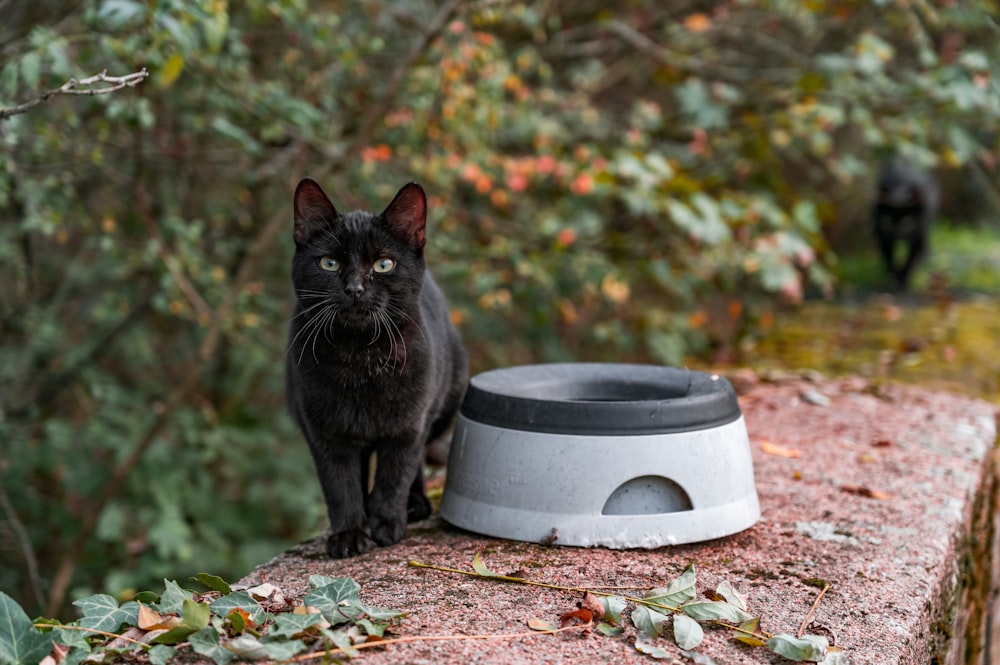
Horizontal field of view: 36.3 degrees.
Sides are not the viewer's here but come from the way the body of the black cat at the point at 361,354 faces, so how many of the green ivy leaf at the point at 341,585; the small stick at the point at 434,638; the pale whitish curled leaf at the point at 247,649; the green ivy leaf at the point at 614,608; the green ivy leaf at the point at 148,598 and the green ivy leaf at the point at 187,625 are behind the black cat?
0

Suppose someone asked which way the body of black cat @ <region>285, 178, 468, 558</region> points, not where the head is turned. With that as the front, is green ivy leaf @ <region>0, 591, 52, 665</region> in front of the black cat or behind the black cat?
in front

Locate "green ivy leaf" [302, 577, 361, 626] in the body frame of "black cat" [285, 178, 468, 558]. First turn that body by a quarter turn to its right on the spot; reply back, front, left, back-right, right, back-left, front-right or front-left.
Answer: left

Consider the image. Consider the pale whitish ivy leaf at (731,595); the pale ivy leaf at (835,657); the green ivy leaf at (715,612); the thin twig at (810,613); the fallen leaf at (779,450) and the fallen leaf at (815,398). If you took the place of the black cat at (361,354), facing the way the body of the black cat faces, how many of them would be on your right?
0

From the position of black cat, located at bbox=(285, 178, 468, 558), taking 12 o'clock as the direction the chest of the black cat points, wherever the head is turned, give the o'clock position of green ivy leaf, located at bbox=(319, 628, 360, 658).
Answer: The green ivy leaf is roughly at 12 o'clock from the black cat.

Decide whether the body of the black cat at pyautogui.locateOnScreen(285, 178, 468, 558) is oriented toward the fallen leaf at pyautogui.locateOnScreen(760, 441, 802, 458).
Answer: no

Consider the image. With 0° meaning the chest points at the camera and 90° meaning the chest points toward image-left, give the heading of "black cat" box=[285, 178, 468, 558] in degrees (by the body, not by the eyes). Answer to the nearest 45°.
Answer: approximately 0°

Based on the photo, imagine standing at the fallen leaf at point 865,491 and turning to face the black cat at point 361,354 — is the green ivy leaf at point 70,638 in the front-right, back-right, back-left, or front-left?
front-left

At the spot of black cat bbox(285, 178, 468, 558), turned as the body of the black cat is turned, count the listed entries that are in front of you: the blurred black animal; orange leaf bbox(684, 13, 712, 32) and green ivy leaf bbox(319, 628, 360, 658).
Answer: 1

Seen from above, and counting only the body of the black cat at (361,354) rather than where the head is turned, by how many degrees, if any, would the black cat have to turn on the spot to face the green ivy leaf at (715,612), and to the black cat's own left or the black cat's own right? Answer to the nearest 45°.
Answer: approximately 45° to the black cat's own left

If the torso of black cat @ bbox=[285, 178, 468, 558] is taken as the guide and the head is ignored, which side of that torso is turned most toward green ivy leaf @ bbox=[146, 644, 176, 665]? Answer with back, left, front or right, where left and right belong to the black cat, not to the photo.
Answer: front

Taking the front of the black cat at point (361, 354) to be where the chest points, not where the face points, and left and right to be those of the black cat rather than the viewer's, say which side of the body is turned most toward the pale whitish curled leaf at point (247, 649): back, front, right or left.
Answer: front

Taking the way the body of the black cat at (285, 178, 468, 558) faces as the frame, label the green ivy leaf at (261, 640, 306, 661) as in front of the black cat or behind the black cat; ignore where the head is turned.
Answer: in front

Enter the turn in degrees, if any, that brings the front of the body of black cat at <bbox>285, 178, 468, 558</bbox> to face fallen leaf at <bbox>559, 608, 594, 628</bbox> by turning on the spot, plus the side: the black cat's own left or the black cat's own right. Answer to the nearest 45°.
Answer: approximately 45° to the black cat's own left

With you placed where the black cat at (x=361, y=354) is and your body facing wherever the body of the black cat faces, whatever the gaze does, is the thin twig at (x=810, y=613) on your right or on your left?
on your left

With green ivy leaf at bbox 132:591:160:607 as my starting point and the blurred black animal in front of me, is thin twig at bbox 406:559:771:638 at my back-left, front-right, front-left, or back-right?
front-right

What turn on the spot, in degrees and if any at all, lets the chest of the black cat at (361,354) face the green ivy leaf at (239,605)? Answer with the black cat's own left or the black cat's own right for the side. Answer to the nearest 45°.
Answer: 0° — it already faces it

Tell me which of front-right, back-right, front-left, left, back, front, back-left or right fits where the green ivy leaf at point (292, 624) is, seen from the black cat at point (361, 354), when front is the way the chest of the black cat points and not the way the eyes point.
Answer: front
